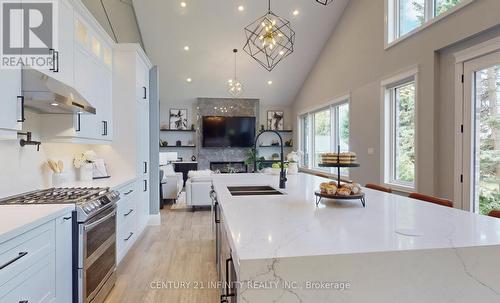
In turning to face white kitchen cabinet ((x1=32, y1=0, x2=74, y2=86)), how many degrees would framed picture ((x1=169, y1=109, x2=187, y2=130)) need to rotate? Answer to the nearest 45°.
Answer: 0° — it already faces it

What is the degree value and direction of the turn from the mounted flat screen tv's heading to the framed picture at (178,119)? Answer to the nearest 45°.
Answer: approximately 90° to its right

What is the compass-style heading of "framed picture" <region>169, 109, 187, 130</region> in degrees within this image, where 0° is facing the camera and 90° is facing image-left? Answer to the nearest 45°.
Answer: approximately 0°

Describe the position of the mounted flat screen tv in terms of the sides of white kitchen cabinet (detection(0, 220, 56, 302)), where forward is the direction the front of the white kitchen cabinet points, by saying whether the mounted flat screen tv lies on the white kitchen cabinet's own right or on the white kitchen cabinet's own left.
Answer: on the white kitchen cabinet's own left

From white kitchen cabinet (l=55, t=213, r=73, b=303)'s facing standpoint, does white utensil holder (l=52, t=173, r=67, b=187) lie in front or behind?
behind

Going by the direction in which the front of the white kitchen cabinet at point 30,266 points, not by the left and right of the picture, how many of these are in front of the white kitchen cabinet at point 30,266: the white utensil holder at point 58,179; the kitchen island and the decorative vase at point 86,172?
1

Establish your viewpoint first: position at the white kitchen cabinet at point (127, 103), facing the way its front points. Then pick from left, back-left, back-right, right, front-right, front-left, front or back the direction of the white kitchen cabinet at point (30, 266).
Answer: right

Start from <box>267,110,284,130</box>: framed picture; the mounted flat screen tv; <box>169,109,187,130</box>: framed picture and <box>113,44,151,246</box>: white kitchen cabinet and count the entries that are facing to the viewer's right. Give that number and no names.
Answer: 1

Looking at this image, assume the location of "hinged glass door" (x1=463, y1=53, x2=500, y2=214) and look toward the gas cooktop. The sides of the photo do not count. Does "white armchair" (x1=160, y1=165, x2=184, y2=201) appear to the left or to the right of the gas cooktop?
right

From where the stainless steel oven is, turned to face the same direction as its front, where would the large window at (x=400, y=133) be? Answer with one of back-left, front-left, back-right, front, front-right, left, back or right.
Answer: front-left

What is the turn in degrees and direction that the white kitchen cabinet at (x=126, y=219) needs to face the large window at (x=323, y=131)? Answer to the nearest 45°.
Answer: approximately 90° to its left

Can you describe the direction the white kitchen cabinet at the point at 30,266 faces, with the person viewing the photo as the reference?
facing the viewer and to the right of the viewer

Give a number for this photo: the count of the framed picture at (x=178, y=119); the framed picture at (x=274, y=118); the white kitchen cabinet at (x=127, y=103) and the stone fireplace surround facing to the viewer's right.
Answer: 1

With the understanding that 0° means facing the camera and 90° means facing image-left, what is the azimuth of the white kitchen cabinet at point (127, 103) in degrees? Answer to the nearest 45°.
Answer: approximately 270°

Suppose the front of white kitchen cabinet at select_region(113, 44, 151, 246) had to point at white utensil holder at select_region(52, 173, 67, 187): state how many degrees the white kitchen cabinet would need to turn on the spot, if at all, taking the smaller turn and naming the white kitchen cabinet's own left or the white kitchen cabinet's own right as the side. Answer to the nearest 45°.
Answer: approximately 135° to the white kitchen cabinet's own right
